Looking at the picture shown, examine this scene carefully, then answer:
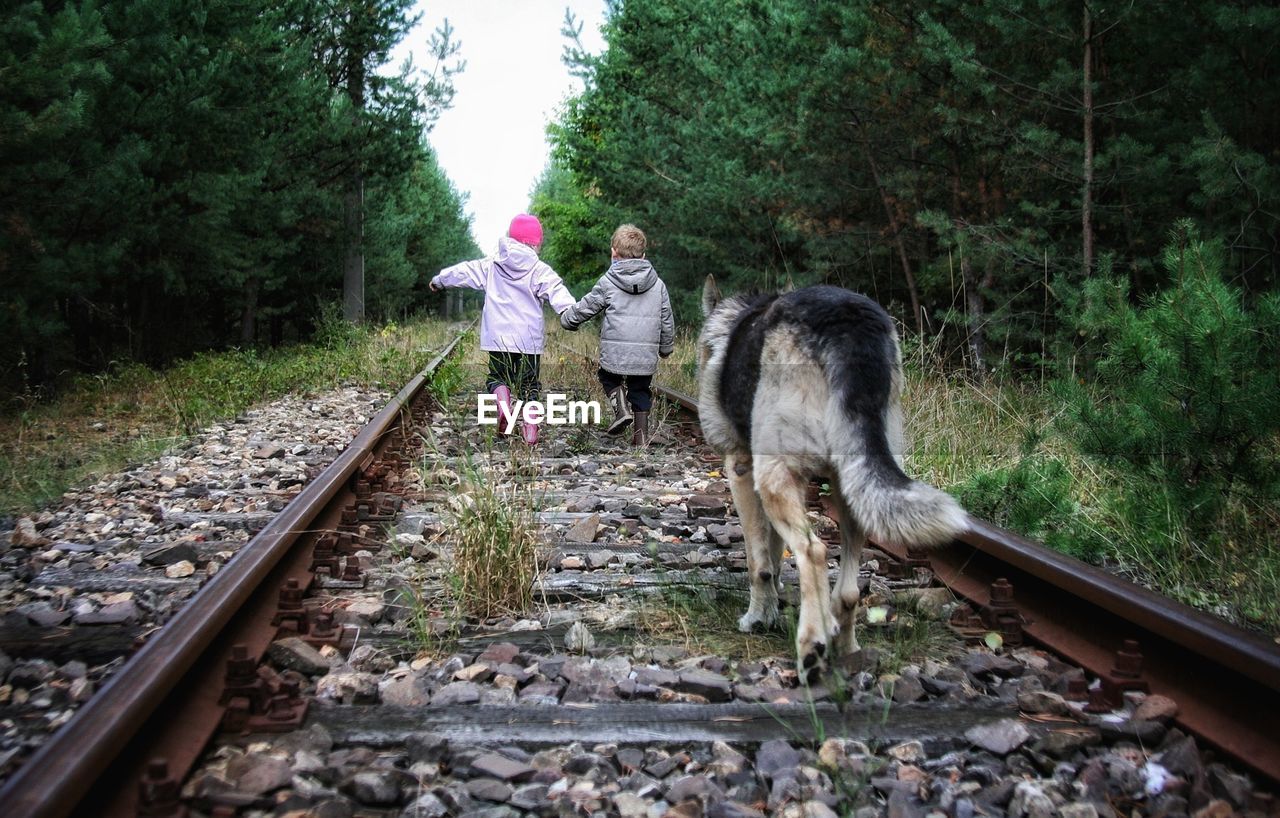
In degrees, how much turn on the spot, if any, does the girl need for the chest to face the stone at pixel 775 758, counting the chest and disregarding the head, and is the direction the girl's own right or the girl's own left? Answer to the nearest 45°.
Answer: approximately 180°

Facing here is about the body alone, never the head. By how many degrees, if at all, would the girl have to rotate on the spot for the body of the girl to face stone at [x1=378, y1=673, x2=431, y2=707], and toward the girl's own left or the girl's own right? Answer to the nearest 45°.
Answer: approximately 180°

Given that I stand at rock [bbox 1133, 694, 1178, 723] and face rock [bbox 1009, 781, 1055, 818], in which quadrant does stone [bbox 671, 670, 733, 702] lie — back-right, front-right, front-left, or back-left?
front-right

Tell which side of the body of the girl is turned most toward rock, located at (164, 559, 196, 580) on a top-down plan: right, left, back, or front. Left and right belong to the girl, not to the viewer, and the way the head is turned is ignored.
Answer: back

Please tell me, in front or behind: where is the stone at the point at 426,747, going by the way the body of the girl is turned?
behind

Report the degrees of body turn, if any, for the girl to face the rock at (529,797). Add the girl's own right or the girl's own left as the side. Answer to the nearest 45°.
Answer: approximately 180°

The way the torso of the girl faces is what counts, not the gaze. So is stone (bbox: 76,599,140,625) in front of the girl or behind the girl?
behind

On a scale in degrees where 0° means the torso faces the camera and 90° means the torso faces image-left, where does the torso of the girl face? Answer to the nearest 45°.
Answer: approximately 180°

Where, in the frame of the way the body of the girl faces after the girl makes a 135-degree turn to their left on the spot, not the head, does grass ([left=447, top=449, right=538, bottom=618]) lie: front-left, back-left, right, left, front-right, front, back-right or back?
front-left

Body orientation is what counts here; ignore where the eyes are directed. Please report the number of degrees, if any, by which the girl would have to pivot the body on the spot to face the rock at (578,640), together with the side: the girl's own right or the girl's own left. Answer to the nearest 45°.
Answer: approximately 180°

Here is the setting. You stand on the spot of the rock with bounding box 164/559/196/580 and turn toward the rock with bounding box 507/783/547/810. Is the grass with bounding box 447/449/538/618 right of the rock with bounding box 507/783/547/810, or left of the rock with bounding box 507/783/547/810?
left

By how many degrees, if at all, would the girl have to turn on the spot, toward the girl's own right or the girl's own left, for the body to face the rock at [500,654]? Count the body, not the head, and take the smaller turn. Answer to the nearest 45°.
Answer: approximately 180°

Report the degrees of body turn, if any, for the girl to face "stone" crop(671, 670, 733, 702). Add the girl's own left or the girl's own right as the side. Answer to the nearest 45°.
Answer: approximately 180°

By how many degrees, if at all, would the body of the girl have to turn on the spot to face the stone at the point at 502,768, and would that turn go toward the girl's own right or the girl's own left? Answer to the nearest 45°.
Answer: approximately 180°

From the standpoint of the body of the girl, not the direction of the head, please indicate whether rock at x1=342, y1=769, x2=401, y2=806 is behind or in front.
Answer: behind

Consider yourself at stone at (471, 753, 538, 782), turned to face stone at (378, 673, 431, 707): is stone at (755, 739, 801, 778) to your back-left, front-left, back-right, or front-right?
back-right

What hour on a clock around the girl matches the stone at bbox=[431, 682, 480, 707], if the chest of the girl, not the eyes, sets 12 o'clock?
The stone is roughly at 6 o'clock from the girl.
